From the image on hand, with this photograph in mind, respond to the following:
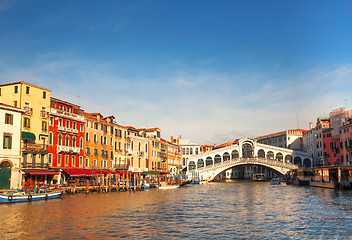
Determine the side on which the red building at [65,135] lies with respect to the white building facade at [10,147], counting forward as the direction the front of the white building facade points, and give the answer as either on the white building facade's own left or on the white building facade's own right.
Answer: on the white building facade's own left

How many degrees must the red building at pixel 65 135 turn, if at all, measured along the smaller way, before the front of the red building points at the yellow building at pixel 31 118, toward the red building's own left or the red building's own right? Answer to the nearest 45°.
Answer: approximately 90° to the red building's own right

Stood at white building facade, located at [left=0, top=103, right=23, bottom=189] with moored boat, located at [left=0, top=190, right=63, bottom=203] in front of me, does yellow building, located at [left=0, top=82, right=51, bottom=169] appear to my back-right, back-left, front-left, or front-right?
back-left

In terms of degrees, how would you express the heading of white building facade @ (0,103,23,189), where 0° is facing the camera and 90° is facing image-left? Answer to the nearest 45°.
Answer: approximately 315°

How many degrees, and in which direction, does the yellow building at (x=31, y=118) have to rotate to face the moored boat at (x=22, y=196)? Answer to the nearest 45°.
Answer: approximately 45° to its right

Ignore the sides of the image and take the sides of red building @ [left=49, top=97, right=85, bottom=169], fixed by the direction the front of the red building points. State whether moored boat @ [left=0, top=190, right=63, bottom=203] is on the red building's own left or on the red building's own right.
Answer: on the red building's own right

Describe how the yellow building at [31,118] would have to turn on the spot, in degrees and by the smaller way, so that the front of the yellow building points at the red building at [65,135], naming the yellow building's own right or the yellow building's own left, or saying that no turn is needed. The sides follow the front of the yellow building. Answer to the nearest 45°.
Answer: approximately 90° to the yellow building's own left

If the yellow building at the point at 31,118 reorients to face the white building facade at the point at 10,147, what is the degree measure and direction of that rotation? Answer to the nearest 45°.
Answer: approximately 90° to its right

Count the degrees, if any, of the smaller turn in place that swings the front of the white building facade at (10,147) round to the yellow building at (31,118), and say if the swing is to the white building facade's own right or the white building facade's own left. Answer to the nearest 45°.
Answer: approximately 90° to the white building facade's own left

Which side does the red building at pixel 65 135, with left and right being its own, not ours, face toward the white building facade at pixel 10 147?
right

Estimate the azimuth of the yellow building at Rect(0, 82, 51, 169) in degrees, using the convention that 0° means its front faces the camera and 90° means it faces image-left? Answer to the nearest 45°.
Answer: approximately 315°
